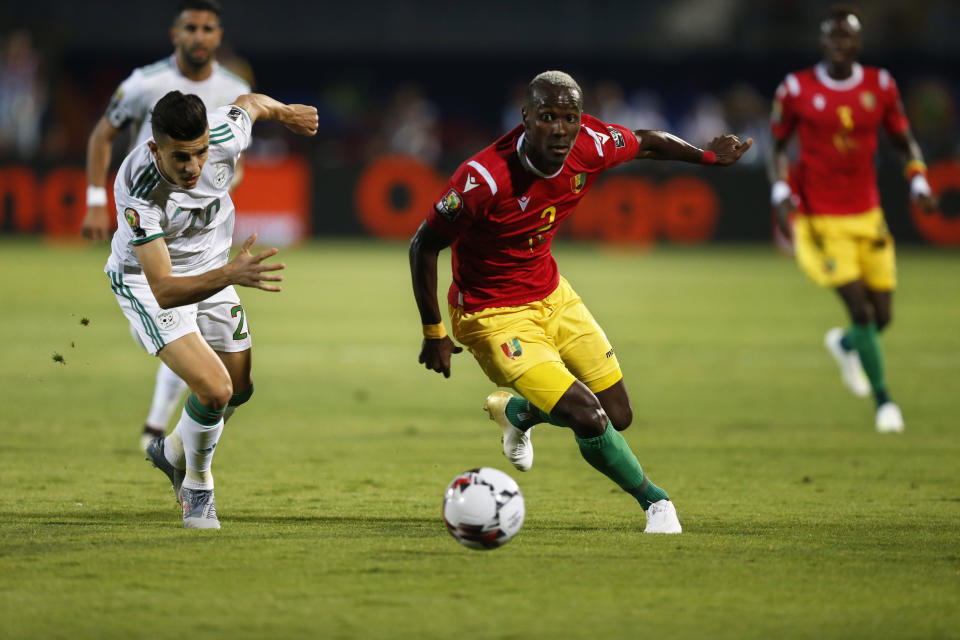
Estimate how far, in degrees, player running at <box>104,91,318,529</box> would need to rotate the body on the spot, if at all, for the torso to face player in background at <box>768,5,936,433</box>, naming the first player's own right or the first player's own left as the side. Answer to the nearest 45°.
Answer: approximately 90° to the first player's own left

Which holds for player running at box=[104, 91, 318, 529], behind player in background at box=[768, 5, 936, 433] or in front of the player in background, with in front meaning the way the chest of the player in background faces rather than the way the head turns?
in front

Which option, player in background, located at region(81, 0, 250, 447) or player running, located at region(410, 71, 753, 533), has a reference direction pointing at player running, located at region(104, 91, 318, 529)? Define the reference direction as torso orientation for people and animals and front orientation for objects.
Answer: the player in background

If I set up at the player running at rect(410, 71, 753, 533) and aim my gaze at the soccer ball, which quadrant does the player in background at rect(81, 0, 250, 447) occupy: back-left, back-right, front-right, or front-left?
back-right

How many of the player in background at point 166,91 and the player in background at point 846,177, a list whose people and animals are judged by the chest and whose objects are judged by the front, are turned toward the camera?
2

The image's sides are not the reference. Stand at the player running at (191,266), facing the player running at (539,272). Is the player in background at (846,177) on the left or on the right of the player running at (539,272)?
left

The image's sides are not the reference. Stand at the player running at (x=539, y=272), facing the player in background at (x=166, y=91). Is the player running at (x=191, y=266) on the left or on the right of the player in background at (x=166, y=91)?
left

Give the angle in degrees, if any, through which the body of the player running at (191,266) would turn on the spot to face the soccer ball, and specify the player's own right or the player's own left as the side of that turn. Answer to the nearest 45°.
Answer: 0° — they already face it

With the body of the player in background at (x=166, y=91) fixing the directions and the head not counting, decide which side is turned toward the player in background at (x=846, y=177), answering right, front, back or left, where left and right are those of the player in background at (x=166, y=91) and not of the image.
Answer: left
